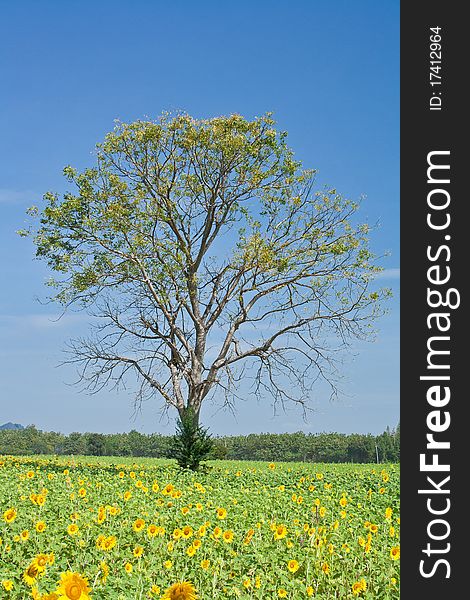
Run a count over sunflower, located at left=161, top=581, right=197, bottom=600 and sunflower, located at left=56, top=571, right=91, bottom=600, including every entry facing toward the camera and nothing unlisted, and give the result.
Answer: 2

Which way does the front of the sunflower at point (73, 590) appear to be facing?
toward the camera

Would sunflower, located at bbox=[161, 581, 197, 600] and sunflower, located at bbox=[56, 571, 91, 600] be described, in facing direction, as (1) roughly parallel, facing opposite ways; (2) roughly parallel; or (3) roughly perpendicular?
roughly parallel

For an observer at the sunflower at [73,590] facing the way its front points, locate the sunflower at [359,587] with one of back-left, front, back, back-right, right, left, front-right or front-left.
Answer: back-left

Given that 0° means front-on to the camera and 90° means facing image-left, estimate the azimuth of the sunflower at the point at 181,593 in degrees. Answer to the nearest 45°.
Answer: approximately 0°

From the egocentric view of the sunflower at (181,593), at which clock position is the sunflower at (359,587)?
the sunflower at (359,587) is roughly at 7 o'clock from the sunflower at (181,593).
